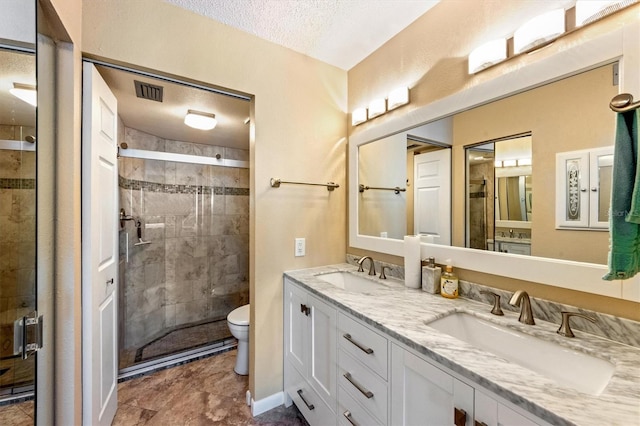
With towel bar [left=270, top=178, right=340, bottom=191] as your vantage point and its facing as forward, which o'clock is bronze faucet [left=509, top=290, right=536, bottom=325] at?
The bronze faucet is roughly at 12 o'clock from the towel bar.

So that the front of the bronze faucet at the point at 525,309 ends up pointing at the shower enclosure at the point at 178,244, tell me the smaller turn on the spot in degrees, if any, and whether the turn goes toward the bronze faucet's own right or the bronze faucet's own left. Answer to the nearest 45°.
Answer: approximately 45° to the bronze faucet's own right

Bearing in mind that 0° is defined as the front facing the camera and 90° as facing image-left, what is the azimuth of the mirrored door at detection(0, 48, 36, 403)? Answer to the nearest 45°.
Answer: approximately 315°

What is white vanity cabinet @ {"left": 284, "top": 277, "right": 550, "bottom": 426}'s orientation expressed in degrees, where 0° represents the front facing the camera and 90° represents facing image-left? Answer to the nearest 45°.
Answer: approximately 45°

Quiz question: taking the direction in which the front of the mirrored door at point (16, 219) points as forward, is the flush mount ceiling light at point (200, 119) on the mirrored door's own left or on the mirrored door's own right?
on the mirrored door's own left

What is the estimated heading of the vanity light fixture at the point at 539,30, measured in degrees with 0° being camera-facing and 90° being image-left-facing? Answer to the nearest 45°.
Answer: approximately 45°
